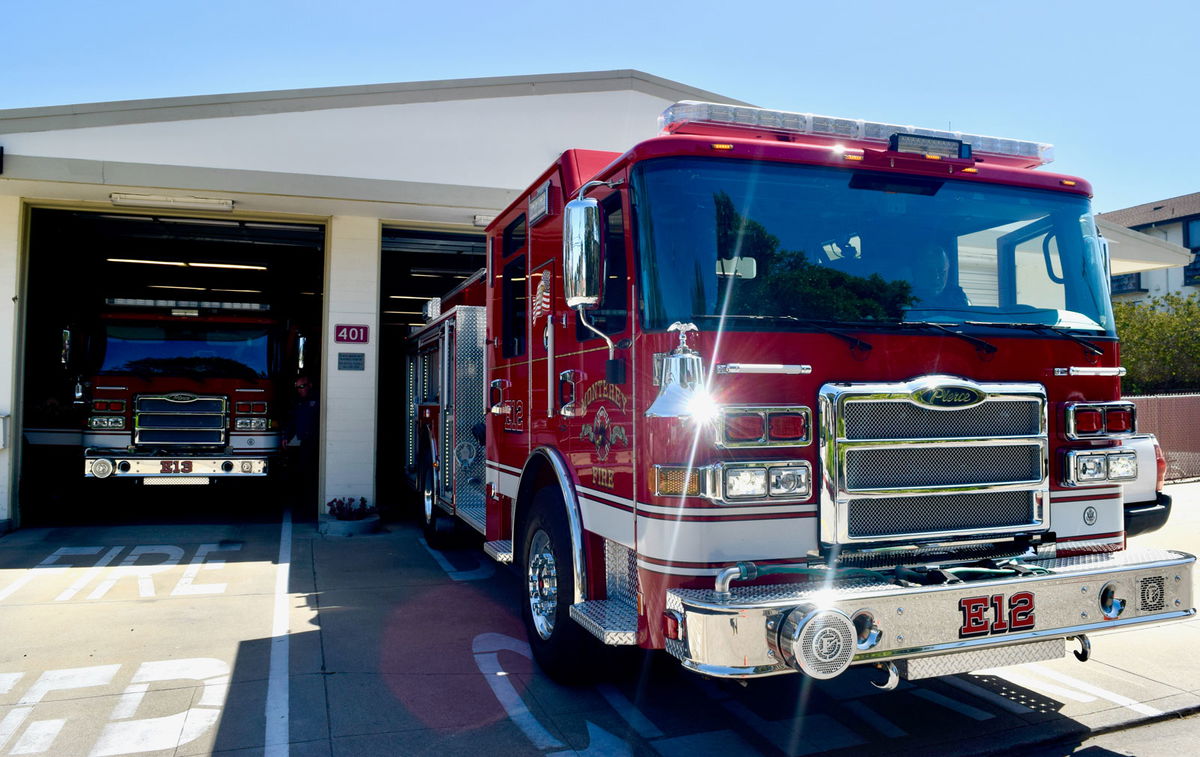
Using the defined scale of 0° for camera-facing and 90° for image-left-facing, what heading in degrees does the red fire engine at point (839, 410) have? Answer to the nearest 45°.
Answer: approximately 315°

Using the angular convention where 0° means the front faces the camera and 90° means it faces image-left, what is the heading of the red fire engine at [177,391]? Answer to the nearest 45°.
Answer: approximately 0°

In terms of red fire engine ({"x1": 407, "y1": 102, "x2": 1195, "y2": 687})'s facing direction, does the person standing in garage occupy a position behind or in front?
behind

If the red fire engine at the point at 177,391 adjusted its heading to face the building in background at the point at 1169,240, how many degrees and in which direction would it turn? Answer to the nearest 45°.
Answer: approximately 90° to its left

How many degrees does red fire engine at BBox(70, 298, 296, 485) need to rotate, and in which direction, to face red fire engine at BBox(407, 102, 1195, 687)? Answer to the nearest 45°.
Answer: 0° — it already faces it

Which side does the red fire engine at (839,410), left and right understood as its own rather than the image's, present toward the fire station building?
back

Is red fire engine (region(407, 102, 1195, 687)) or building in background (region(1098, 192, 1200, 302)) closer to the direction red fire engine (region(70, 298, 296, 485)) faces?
the red fire engine

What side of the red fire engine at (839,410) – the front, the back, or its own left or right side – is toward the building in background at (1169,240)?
left
